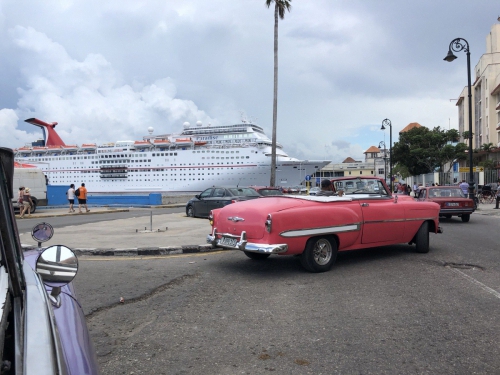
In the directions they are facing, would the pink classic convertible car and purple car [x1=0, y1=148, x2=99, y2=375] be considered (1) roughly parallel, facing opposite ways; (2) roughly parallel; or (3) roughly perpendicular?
roughly perpendicular

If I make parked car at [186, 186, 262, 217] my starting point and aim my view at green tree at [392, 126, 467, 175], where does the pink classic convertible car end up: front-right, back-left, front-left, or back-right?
back-right

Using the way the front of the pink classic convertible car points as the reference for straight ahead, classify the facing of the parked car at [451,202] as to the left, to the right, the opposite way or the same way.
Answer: to the left

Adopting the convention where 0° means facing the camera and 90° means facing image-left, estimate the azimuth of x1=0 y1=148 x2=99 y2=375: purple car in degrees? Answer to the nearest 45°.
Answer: approximately 180°

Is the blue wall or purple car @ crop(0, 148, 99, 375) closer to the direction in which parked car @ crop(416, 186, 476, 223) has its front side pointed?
the blue wall

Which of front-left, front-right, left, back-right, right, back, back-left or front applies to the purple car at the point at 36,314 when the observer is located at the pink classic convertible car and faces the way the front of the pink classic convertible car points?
back-right

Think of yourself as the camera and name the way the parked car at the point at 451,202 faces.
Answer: facing away from the viewer and to the left of the viewer

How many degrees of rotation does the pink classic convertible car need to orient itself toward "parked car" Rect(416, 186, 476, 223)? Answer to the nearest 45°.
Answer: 0° — it already faces it

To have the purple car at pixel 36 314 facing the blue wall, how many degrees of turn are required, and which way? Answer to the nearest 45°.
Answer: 0° — it already faces it
